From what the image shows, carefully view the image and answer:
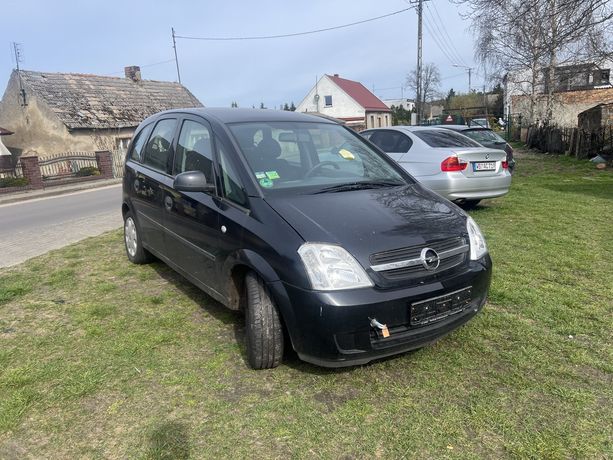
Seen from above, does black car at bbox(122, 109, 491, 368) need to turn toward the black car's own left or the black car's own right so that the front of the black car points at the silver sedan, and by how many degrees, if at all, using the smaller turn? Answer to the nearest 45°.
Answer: approximately 90° to the black car's own left

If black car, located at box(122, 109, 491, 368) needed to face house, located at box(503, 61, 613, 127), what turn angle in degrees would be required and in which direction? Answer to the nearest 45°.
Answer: approximately 90° to its left

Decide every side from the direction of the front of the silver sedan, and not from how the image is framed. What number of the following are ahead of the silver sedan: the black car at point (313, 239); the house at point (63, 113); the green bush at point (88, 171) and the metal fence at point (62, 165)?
3

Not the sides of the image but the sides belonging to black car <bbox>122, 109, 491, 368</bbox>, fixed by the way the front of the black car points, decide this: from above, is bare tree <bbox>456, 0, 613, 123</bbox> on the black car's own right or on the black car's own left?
on the black car's own left

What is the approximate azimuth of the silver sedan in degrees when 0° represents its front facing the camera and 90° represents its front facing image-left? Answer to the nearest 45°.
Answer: approximately 135°

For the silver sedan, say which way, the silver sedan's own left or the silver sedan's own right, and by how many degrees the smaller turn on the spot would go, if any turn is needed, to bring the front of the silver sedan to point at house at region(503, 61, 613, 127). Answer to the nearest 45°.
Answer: approximately 45° to the silver sedan's own right

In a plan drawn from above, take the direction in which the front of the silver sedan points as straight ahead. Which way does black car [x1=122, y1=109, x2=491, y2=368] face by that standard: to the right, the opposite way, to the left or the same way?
the opposite way

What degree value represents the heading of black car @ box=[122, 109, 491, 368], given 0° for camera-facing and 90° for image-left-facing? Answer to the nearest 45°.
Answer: approximately 315°

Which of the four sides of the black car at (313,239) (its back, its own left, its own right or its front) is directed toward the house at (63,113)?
back

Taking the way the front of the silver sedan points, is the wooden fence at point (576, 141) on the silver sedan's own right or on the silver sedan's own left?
on the silver sedan's own right

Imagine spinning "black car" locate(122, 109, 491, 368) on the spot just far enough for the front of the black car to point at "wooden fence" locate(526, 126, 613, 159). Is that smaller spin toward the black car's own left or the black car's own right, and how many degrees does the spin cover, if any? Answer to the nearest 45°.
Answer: approximately 90° to the black car's own left

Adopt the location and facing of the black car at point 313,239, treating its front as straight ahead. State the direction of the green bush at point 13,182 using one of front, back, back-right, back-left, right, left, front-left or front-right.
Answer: back
